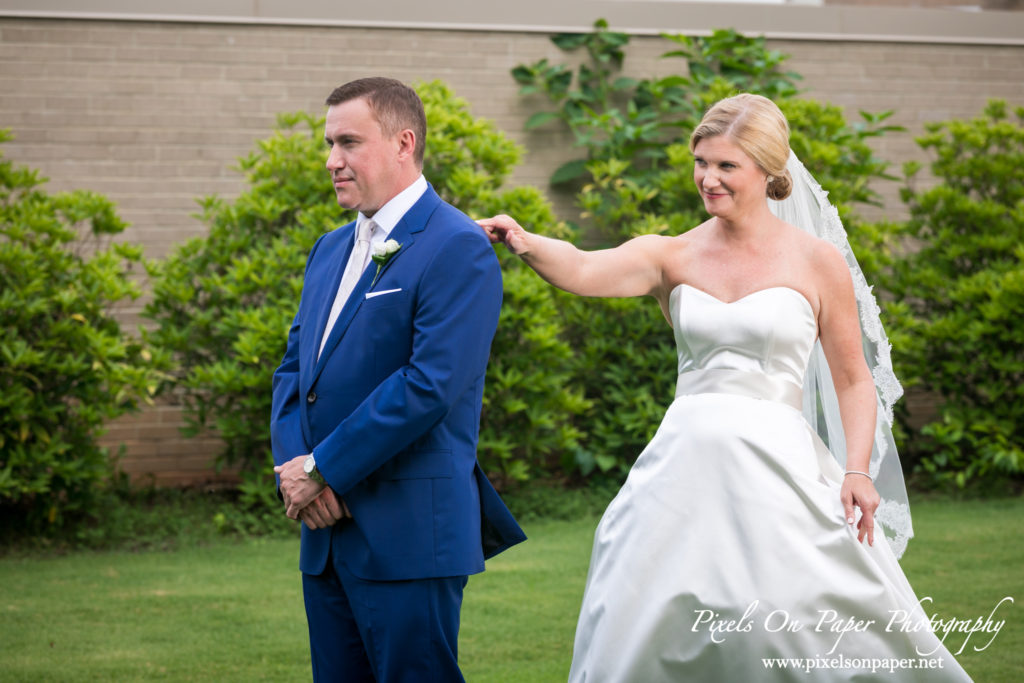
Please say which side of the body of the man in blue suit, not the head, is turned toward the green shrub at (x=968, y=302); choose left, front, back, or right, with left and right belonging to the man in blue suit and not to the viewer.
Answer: back

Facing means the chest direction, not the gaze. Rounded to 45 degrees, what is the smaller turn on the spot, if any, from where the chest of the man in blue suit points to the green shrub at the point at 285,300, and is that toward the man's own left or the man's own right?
approximately 135° to the man's own right

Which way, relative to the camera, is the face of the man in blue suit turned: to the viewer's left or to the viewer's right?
to the viewer's left

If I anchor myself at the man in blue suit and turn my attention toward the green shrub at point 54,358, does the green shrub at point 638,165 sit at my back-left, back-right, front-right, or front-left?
front-right

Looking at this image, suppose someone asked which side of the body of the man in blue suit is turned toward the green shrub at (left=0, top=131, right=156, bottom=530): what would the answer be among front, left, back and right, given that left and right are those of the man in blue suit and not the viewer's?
right

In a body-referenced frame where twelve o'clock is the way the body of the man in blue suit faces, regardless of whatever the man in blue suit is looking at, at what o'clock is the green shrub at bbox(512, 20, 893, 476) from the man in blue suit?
The green shrub is roughly at 5 o'clock from the man in blue suit.

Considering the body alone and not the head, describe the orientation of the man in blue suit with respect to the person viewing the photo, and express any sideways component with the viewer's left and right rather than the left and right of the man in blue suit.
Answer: facing the viewer and to the left of the viewer
